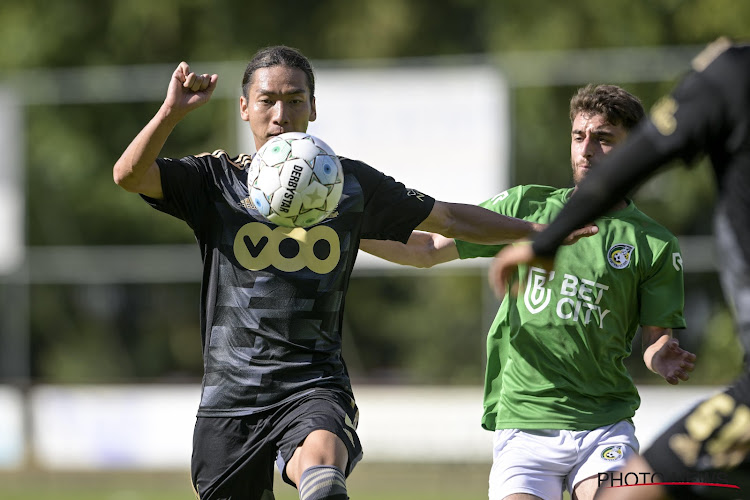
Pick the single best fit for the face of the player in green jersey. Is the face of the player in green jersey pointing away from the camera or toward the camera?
toward the camera

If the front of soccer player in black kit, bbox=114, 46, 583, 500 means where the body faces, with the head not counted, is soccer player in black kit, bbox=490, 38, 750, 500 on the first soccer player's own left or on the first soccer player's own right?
on the first soccer player's own left

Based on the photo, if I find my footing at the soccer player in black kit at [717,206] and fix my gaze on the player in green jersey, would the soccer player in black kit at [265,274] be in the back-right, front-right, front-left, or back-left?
front-left

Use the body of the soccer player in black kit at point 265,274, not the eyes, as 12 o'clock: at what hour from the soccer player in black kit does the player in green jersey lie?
The player in green jersey is roughly at 9 o'clock from the soccer player in black kit.

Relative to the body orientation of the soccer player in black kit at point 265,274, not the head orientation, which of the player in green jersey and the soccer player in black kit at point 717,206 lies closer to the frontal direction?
the soccer player in black kit

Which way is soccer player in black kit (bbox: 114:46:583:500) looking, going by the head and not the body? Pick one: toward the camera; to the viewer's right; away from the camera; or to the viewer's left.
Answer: toward the camera

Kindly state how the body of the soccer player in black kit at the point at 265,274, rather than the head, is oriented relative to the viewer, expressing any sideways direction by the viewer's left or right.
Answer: facing the viewer
